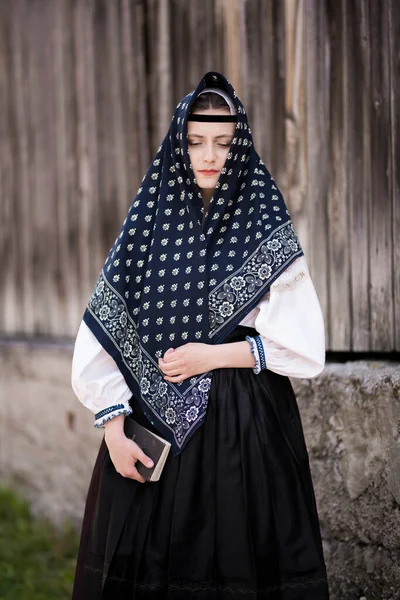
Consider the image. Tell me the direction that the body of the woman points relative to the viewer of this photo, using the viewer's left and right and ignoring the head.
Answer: facing the viewer

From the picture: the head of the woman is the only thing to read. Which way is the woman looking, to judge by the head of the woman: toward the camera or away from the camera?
toward the camera
